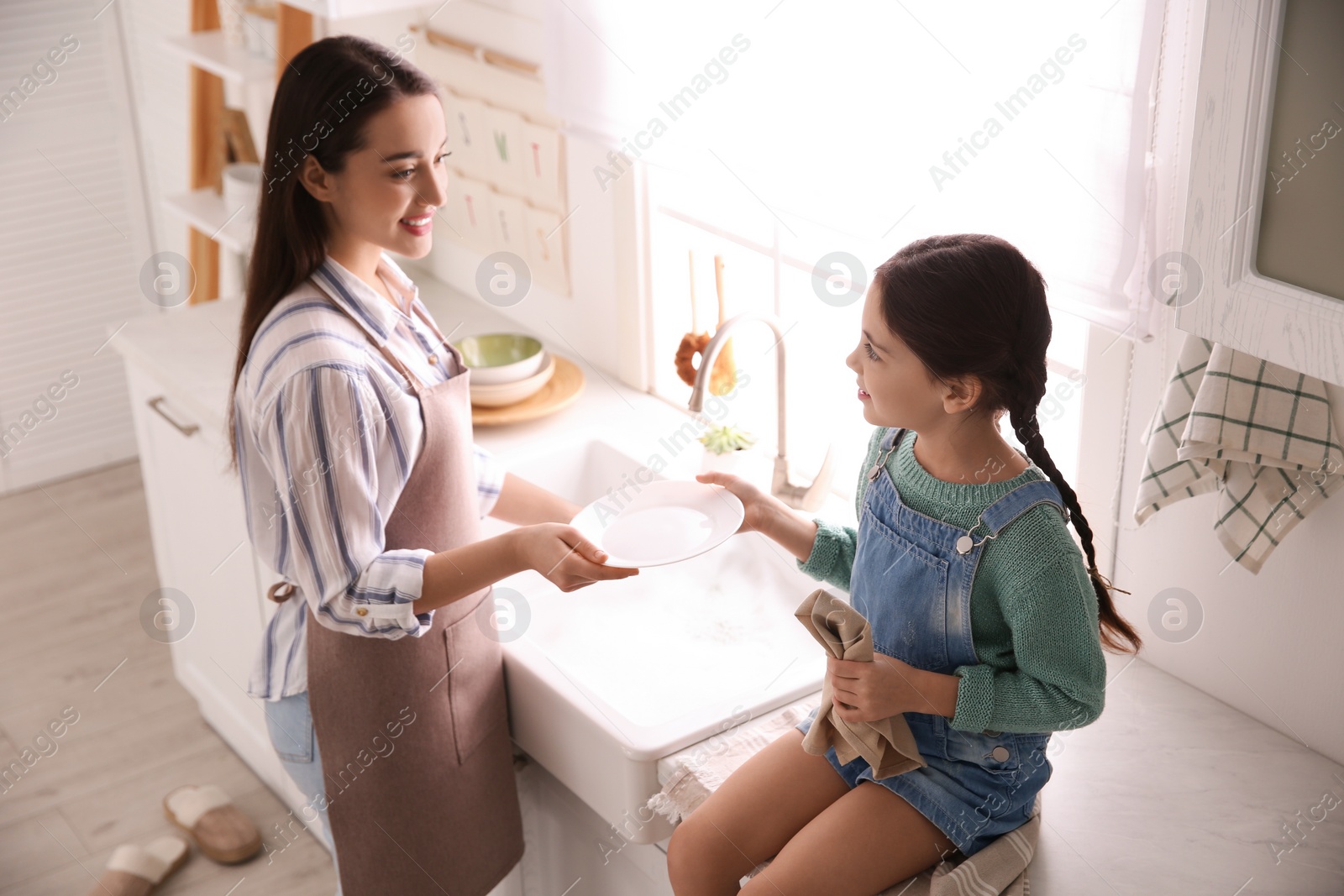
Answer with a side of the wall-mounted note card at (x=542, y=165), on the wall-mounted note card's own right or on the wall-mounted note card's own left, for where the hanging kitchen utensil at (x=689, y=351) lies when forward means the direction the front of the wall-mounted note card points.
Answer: on the wall-mounted note card's own left

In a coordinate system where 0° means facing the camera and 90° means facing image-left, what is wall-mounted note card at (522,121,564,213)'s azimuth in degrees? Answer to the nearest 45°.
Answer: approximately 45°

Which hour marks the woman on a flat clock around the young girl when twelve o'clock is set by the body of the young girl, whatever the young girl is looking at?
The woman is roughly at 2 o'clock from the young girl.

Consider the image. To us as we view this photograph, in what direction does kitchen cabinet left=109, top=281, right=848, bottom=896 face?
facing the viewer and to the left of the viewer

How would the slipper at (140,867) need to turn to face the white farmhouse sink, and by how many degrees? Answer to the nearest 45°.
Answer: approximately 90° to its left

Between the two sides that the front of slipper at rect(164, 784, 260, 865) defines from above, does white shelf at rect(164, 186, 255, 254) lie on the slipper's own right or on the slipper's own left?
on the slipper's own left

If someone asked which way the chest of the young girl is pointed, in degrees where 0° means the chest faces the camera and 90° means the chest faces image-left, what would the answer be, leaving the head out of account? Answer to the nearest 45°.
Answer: approximately 45°

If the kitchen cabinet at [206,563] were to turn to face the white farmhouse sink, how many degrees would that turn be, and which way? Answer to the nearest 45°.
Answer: approximately 90° to its left

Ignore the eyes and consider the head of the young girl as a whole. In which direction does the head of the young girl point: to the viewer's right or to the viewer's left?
to the viewer's left

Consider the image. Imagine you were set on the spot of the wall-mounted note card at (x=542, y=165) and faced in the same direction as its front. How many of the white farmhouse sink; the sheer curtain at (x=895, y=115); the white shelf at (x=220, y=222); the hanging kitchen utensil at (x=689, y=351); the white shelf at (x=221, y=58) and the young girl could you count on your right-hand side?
2

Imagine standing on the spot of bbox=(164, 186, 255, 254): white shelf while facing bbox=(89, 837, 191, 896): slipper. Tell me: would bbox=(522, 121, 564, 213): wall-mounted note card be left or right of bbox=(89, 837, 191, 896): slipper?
left
